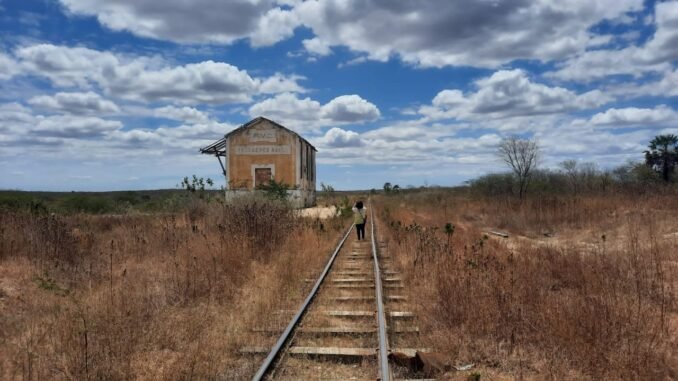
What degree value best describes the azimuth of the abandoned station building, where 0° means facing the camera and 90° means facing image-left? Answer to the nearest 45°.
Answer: approximately 0°

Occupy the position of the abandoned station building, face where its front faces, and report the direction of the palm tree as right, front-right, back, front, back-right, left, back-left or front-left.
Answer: left

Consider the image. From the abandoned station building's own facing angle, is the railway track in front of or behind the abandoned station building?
in front

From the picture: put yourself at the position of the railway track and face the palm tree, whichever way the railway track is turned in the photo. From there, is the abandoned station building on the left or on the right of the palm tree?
left

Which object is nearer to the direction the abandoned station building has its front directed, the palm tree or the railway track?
the railway track
